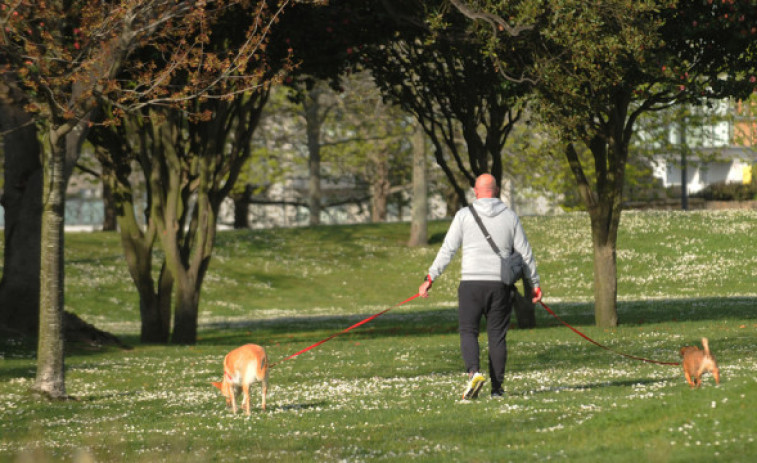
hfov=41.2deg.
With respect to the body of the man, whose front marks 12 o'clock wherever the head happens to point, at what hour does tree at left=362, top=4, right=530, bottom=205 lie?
The tree is roughly at 12 o'clock from the man.

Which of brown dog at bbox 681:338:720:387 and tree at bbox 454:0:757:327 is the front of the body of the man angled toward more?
the tree

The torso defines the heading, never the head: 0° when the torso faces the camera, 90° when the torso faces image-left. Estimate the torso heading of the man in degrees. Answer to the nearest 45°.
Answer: approximately 180°

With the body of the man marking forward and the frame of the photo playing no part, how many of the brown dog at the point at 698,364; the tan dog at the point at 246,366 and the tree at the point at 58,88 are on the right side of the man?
1

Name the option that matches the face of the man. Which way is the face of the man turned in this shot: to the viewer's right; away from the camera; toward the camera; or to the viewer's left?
away from the camera

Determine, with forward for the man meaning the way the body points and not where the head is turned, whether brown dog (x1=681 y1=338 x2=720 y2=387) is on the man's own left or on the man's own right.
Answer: on the man's own right

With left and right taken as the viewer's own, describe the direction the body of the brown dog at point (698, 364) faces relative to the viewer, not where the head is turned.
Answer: facing away from the viewer and to the left of the viewer

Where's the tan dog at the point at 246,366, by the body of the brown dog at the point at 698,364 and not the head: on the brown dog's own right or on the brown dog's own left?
on the brown dog's own left
